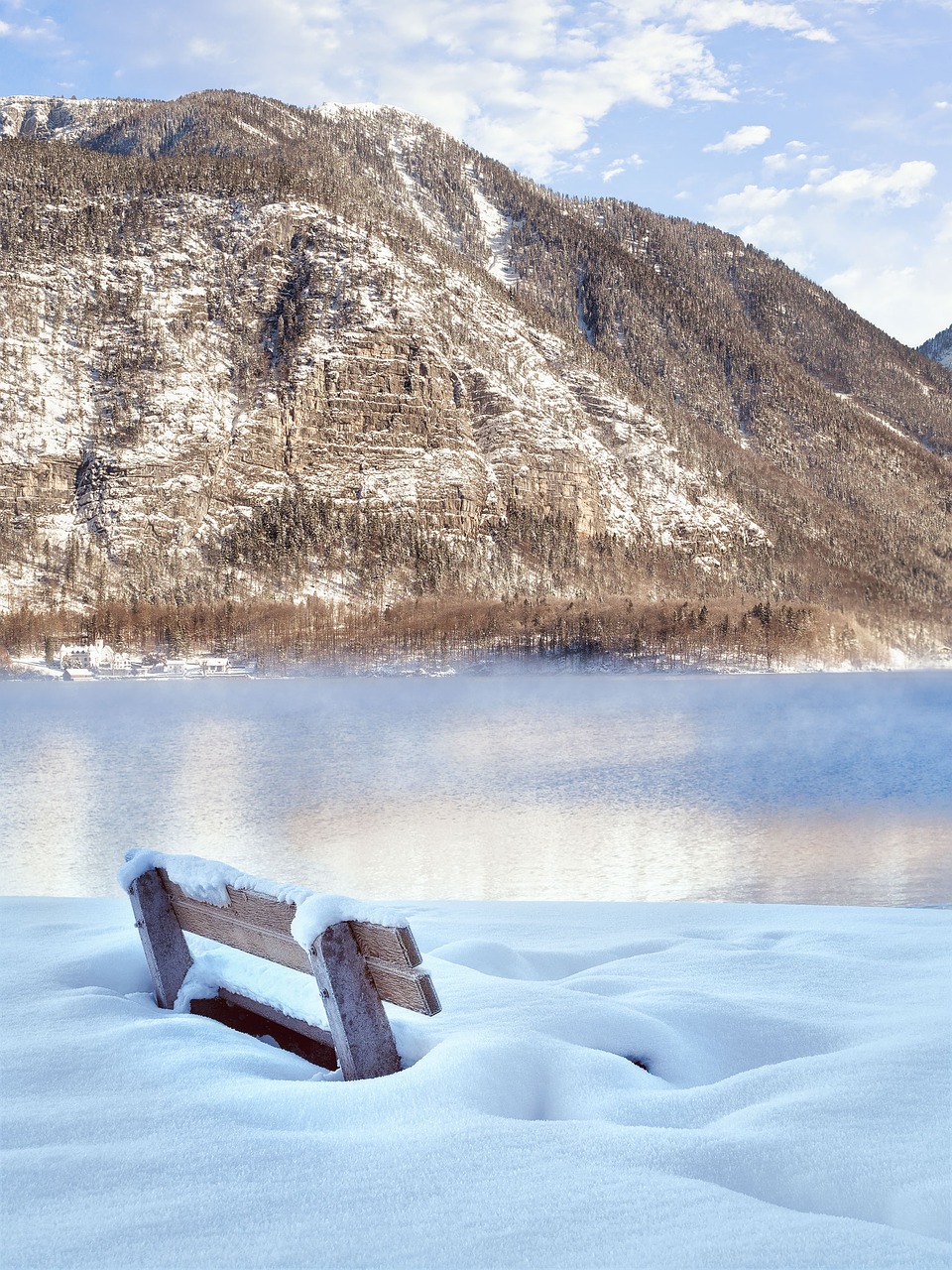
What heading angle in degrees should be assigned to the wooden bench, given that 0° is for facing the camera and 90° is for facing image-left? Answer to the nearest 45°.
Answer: approximately 225°
